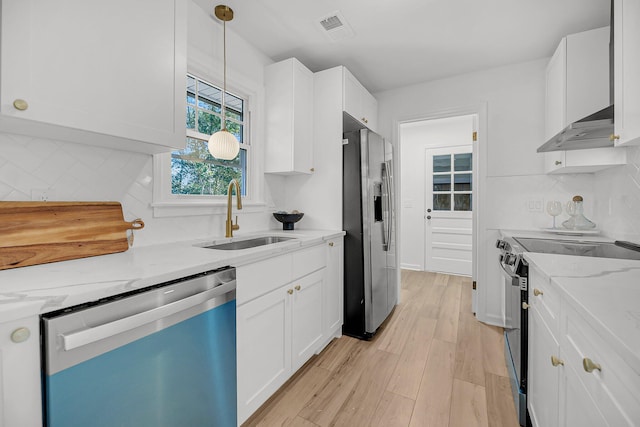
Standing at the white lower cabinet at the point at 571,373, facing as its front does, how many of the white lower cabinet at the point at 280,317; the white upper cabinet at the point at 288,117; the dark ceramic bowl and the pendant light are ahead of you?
4

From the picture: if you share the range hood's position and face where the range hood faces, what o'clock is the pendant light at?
The pendant light is roughly at 11 o'clock from the range hood.

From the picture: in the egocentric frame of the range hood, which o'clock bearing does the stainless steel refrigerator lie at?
The stainless steel refrigerator is roughly at 12 o'clock from the range hood.

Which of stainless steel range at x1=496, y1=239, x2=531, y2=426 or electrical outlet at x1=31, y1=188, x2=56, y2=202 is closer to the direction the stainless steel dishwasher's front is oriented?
the stainless steel range

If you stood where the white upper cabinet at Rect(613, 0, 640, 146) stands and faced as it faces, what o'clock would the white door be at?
The white door is roughly at 2 o'clock from the white upper cabinet.

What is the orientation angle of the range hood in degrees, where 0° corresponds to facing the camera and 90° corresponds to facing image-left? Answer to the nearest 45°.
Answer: approximately 90°

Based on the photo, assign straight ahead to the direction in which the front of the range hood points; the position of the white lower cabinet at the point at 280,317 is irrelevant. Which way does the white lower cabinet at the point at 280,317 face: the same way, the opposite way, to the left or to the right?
the opposite way

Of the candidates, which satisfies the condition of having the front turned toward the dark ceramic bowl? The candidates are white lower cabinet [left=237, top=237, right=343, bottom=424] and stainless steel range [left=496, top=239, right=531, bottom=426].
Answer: the stainless steel range

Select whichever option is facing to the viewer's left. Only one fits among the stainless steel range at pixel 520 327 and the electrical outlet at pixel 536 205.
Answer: the stainless steel range

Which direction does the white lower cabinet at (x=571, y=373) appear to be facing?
to the viewer's left

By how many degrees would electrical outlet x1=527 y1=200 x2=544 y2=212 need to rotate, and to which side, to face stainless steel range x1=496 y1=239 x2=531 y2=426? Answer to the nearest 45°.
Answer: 0° — it already faces it

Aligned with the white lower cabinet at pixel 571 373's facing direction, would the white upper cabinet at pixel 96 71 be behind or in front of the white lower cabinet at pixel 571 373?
in front

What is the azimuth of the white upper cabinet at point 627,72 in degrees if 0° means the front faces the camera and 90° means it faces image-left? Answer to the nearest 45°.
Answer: approximately 90°
